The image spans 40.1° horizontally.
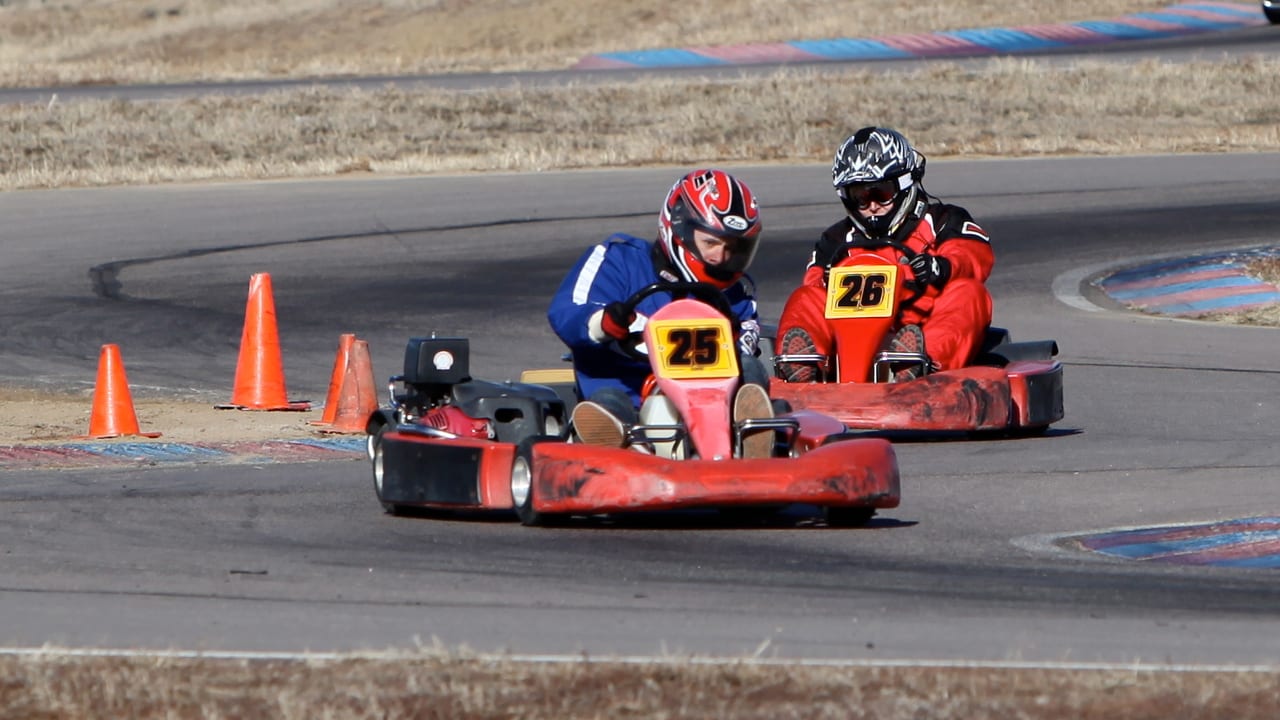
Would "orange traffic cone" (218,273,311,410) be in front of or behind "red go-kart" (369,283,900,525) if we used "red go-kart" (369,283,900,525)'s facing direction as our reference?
behind

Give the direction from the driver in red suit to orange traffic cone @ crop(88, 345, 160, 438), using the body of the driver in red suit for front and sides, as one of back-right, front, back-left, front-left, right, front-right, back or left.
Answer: front-right

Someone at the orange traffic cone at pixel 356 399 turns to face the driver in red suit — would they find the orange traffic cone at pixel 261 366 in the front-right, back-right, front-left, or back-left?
back-left

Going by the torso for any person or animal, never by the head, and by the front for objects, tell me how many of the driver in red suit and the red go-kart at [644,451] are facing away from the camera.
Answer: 0

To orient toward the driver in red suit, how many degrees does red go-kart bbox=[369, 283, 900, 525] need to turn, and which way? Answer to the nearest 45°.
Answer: approximately 90° to its left

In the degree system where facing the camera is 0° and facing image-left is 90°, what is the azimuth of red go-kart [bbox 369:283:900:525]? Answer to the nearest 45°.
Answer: approximately 315°

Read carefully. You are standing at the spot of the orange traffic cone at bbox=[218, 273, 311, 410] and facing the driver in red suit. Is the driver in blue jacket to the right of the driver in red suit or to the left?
right

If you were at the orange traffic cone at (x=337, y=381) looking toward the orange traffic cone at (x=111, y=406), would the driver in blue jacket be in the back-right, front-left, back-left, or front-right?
back-left

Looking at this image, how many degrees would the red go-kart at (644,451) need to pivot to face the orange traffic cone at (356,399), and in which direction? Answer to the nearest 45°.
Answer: approximately 180°

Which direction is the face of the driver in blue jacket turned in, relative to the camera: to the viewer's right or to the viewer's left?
to the viewer's right
